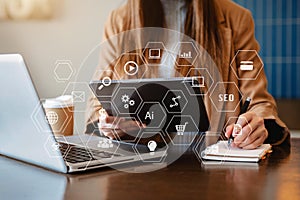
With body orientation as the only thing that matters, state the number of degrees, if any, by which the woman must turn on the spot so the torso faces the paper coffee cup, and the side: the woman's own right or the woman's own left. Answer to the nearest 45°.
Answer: approximately 45° to the woman's own right

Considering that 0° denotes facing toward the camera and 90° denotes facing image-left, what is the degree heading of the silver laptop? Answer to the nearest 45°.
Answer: approximately 225°

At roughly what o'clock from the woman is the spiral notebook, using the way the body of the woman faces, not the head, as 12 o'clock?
The spiral notebook is roughly at 12 o'clock from the woman.

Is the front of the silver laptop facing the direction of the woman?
yes

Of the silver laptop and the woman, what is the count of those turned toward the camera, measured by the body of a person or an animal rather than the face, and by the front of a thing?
1

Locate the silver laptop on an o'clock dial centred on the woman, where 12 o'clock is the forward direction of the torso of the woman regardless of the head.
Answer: The silver laptop is roughly at 1 o'clock from the woman.

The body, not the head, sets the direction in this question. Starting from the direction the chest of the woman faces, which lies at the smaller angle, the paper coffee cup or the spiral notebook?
the spiral notebook
